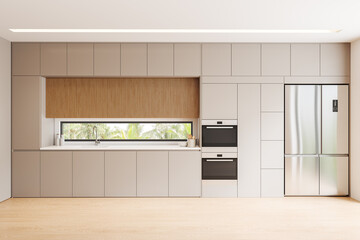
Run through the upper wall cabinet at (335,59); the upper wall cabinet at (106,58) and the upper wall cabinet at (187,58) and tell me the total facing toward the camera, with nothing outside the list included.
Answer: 3

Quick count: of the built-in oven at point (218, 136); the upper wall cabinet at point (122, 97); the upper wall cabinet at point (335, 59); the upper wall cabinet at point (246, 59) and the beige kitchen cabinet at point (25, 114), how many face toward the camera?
5

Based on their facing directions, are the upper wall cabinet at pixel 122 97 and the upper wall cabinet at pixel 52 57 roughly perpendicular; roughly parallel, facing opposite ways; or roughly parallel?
roughly parallel

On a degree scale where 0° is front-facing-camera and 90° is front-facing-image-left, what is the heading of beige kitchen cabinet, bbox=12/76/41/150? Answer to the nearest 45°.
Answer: approximately 0°

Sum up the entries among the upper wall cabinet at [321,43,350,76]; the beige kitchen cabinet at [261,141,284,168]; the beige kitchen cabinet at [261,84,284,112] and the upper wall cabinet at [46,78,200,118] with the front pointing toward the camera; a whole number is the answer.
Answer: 4

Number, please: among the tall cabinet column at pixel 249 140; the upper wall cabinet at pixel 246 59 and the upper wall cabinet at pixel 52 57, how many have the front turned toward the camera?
3

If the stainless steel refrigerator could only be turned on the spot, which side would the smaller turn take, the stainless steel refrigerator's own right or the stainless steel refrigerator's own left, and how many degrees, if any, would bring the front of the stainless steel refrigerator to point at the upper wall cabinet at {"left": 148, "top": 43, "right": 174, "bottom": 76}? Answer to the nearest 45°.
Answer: approximately 45° to the stainless steel refrigerator's own right

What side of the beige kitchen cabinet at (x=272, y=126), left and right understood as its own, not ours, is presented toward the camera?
front

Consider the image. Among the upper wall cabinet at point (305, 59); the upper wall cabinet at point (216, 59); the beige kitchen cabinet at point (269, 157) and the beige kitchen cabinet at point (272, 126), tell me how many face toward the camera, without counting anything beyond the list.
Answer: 4

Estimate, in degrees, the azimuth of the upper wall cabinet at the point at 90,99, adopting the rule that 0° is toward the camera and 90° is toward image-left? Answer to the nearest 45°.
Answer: approximately 0°

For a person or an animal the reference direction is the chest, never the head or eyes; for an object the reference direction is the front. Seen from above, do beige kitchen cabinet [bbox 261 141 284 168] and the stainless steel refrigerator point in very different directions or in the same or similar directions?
same or similar directions

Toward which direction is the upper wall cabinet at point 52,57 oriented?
toward the camera

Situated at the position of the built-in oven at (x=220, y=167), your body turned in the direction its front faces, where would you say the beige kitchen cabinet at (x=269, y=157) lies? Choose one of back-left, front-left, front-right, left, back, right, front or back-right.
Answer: left

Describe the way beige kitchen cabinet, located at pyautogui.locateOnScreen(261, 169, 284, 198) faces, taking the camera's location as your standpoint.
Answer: facing the viewer
